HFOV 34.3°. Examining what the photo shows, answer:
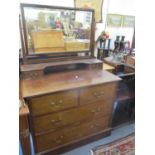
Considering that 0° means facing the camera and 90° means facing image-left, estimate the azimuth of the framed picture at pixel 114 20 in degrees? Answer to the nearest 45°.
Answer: approximately 0°

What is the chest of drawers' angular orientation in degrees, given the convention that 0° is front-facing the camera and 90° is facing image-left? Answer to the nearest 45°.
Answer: approximately 315°

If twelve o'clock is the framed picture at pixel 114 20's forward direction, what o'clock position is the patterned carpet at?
The patterned carpet is roughly at 12 o'clock from the framed picture.

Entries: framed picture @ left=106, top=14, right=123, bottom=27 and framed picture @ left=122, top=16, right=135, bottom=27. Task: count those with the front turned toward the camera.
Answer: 2

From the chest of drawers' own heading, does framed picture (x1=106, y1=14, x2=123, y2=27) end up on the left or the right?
on its left

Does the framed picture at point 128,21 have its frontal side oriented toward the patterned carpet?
yes

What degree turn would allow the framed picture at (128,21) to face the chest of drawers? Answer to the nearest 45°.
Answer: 0° — it already faces it

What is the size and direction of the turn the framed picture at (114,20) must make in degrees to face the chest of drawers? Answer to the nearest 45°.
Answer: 0° — it already faces it
